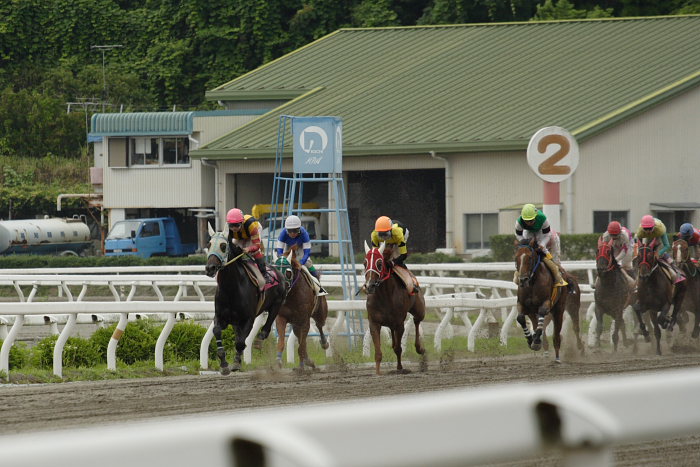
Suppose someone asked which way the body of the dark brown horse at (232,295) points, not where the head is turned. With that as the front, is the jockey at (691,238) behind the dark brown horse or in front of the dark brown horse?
behind

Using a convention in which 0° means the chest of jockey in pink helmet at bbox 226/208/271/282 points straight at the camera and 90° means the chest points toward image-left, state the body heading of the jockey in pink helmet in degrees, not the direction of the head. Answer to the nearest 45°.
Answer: approximately 45°

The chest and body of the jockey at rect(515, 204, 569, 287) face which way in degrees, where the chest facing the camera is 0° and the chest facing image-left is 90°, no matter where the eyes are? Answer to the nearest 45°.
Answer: approximately 45°

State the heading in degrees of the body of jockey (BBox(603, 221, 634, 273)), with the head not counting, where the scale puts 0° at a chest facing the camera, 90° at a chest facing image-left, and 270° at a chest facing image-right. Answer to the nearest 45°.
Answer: approximately 45°

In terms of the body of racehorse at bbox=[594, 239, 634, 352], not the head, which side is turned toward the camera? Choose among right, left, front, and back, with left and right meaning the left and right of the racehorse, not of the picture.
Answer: front

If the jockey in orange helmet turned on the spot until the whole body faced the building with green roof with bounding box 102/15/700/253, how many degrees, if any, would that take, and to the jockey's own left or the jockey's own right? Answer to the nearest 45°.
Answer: approximately 135° to the jockey's own right

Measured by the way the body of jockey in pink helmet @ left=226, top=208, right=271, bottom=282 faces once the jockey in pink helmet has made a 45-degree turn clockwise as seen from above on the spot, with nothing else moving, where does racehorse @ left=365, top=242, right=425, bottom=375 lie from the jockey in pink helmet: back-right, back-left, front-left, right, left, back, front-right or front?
back

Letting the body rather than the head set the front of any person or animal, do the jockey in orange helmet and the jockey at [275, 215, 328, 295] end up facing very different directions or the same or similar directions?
same or similar directions

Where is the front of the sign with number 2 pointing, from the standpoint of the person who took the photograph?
facing the viewer

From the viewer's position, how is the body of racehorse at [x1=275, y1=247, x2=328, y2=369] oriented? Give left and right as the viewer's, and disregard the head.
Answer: facing the viewer and to the left of the viewer

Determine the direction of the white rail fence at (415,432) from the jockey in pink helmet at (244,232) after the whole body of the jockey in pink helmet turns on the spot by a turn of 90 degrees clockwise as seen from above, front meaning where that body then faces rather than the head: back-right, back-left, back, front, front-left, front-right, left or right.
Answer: back-left

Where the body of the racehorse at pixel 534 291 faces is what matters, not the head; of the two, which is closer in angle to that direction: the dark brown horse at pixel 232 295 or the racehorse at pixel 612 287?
the dark brown horse

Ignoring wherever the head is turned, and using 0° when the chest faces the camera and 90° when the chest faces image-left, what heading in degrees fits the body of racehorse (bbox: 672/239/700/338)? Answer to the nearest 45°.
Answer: approximately 45°
